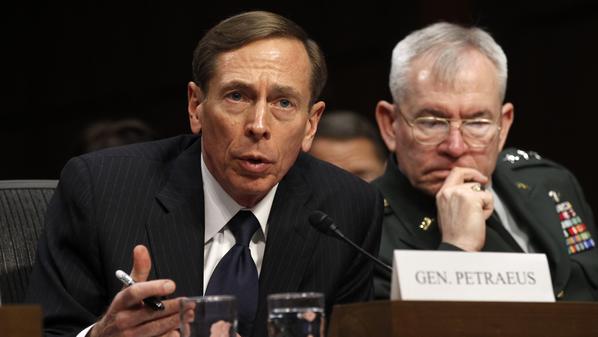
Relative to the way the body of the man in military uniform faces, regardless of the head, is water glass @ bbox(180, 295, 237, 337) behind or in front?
in front

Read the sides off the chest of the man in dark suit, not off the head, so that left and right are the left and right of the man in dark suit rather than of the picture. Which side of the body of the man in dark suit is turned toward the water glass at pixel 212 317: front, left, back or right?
front

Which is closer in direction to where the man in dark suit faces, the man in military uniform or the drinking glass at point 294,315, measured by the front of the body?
the drinking glass

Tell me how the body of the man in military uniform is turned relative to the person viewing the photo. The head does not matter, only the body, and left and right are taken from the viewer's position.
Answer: facing the viewer

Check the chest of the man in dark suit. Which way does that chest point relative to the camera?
toward the camera

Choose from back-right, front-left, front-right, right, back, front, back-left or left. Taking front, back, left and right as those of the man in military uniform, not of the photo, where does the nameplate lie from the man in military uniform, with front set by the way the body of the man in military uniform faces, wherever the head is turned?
front

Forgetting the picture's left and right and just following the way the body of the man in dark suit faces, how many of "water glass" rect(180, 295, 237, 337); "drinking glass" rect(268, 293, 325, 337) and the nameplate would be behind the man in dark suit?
0

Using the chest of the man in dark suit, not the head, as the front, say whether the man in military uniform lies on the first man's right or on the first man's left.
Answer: on the first man's left

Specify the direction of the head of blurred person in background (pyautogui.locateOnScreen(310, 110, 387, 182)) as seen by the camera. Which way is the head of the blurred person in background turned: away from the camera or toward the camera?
toward the camera

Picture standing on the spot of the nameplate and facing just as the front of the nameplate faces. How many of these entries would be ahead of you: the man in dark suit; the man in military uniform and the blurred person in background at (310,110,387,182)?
0

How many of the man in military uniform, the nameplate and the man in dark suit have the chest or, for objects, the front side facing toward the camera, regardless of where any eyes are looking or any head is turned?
3

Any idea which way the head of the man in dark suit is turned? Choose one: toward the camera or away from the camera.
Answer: toward the camera

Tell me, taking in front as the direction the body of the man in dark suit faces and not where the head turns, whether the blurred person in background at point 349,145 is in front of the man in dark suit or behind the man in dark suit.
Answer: behind

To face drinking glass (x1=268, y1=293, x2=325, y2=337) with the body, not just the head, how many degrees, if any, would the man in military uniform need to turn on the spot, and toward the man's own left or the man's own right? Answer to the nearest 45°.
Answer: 0° — they already face it

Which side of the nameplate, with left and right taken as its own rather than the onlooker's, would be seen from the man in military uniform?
back

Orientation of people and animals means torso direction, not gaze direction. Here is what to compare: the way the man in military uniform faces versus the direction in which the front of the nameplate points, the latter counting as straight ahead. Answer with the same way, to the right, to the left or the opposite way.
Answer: the same way
